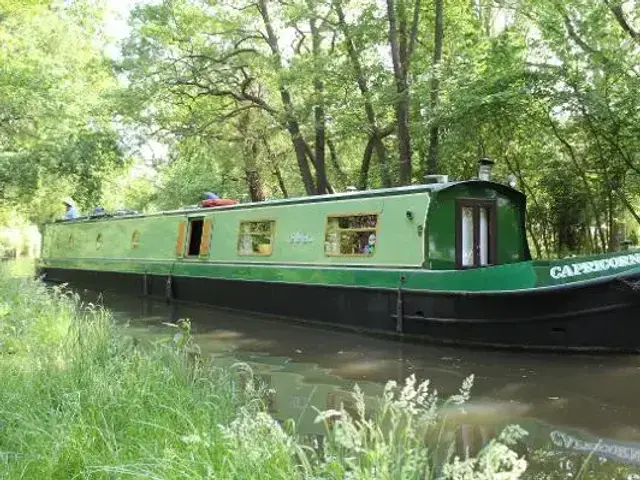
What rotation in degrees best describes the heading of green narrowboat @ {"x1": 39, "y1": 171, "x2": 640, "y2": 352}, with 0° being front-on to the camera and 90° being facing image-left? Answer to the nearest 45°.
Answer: approximately 315°

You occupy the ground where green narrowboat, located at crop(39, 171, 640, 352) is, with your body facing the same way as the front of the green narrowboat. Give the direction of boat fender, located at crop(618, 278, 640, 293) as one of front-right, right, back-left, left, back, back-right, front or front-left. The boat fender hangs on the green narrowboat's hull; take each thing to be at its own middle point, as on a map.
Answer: front
